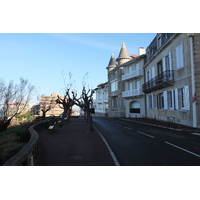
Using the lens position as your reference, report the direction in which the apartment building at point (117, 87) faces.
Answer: facing the viewer and to the left of the viewer

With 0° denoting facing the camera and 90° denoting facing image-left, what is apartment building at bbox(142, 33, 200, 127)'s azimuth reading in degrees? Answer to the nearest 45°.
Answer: approximately 45°

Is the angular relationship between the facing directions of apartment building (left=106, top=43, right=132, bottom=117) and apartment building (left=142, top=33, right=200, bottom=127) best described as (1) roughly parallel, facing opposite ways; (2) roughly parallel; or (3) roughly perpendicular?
roughly parallel

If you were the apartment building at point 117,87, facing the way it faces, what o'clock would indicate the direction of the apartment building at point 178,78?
the apartment building at point 178,78 is roughly at 10 o'clock from the apartment building at point 117,87.

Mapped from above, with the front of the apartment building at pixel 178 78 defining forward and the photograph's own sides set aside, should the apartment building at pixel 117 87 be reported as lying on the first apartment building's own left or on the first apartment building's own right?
on the first apartment building's own right

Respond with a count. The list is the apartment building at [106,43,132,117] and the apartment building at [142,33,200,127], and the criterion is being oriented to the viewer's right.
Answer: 0
